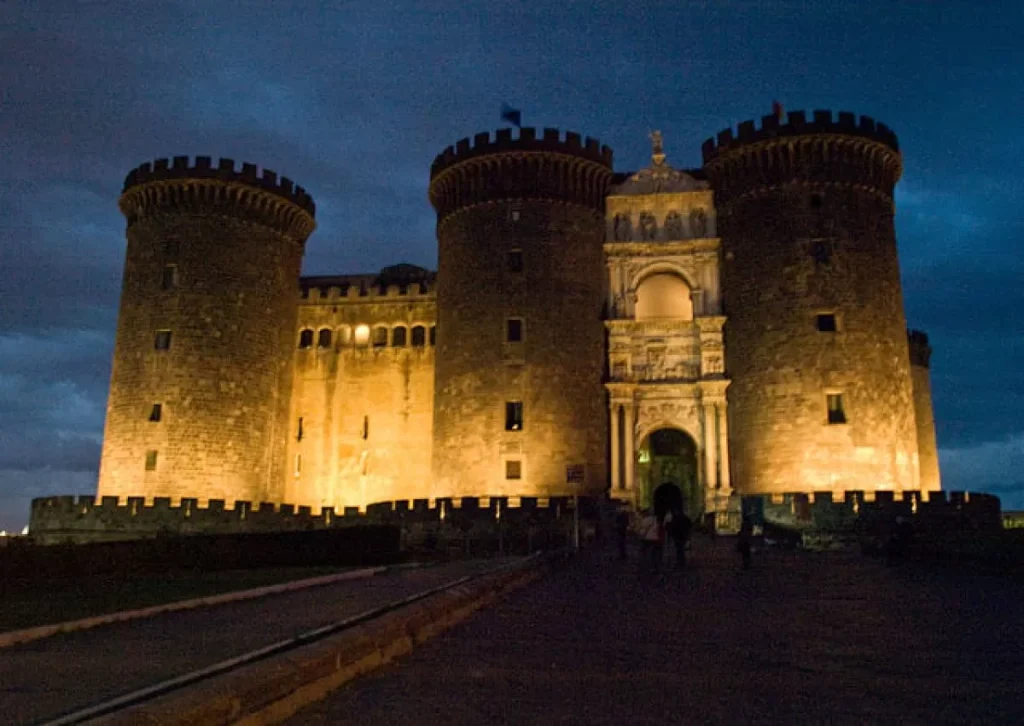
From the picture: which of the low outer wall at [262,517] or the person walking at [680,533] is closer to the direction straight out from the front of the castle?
the person walking

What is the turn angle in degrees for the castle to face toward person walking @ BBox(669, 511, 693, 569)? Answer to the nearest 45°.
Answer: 0° — it already faces them

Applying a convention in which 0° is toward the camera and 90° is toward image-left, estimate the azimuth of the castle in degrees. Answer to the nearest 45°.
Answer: approximately 0°

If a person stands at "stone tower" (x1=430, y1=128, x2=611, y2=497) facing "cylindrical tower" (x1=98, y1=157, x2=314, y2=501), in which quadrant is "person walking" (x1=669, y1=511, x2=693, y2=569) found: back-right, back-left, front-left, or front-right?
back-left

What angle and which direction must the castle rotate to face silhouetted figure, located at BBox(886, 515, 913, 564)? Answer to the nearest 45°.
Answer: approximately 45° to its left

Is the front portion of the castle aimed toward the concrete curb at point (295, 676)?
yes
